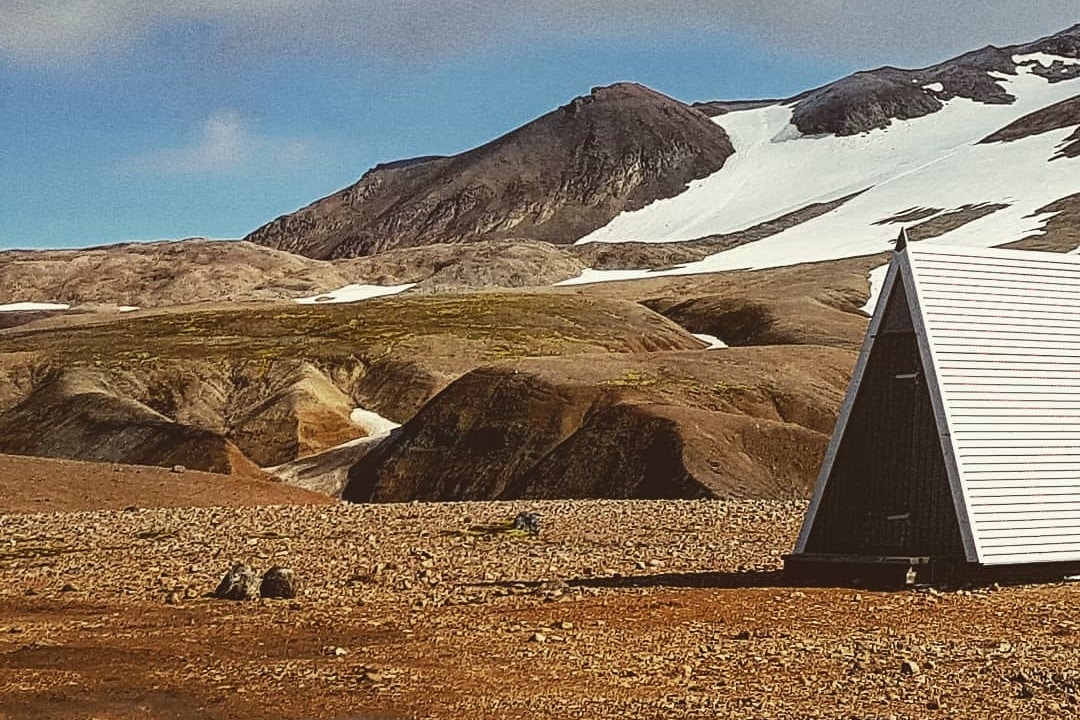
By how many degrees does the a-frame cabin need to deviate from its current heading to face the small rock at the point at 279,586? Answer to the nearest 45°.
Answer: approximately 45° to its right

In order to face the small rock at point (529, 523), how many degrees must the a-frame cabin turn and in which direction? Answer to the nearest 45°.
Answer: approximately 90° to its right

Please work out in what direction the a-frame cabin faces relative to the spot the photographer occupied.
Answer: facing the viewer and to the left of the viewer

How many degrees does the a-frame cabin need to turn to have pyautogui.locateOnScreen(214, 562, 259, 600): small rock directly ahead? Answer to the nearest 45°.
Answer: approximately 45° to its right

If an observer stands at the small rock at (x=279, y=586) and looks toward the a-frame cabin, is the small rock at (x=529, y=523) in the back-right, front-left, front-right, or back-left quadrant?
front-left
